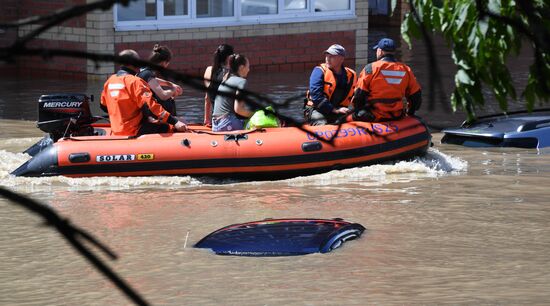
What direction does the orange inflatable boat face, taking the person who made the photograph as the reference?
facing to the right of the viewer

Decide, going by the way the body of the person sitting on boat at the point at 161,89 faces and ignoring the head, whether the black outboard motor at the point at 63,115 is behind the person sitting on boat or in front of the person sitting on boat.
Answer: behind

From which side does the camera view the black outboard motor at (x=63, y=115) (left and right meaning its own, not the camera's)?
right

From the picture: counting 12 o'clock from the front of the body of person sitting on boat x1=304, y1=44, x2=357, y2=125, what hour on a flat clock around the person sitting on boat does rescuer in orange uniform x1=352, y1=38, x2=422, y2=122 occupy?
The rescuer in orange uniform is roughly at 11 o'clock from the person sitting on boat.

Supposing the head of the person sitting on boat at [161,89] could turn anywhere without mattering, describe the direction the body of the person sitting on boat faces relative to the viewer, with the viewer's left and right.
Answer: facing to the right of the viewer

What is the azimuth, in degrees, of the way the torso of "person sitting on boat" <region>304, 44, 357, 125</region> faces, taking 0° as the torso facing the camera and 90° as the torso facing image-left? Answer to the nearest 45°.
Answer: approximately 315°

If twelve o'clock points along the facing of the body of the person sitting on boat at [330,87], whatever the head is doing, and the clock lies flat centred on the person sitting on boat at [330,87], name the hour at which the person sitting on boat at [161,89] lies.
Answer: the person sitting on boat at [161,89] is roughly at 4 o'clock from the person sitting on boat at [330,87].
